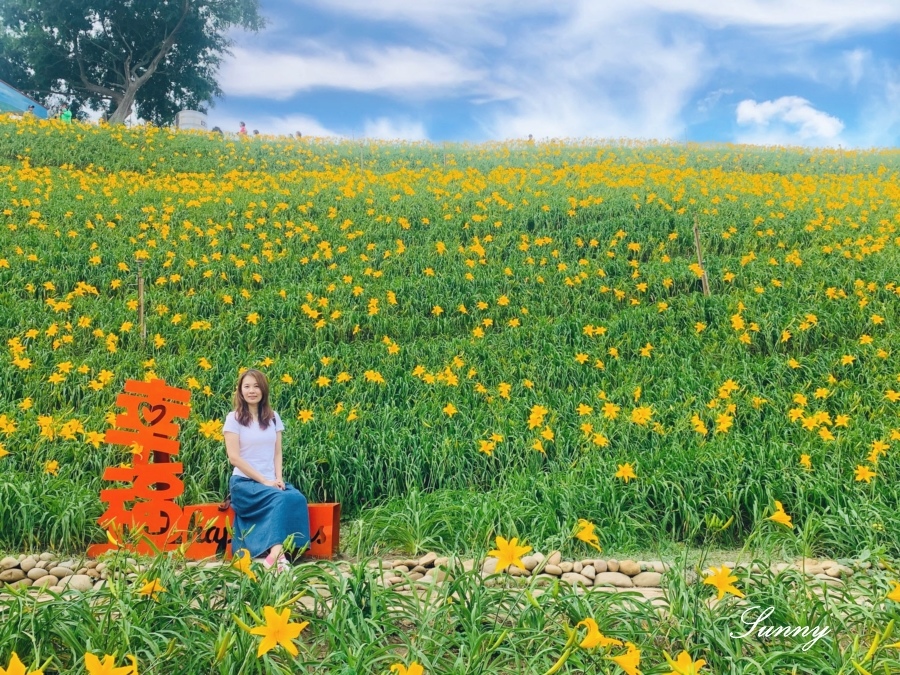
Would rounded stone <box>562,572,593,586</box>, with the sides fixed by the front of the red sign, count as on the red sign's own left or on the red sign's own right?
on the red sign's own left

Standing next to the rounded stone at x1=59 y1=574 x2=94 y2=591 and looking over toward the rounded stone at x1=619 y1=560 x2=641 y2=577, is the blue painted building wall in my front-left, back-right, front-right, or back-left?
back-left

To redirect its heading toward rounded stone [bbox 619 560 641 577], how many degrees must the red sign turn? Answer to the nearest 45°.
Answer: approximately 45° to its left

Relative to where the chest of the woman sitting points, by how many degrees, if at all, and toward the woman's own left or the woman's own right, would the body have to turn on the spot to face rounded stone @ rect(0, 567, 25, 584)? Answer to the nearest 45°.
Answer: approximately 135° to the woman's own right

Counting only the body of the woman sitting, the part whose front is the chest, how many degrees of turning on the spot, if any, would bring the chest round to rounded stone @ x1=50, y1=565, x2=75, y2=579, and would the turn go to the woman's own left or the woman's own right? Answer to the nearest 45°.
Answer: approximately 135° to the woman's own right

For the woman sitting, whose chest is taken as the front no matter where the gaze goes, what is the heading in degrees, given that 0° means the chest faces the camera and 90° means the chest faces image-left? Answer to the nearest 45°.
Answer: approximately 315°

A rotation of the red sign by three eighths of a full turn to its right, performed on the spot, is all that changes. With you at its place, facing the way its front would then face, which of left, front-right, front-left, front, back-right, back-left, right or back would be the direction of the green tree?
front-right

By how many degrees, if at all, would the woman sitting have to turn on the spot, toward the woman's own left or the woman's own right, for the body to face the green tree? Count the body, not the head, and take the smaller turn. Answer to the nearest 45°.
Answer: approximately 135° to the woman's own left
